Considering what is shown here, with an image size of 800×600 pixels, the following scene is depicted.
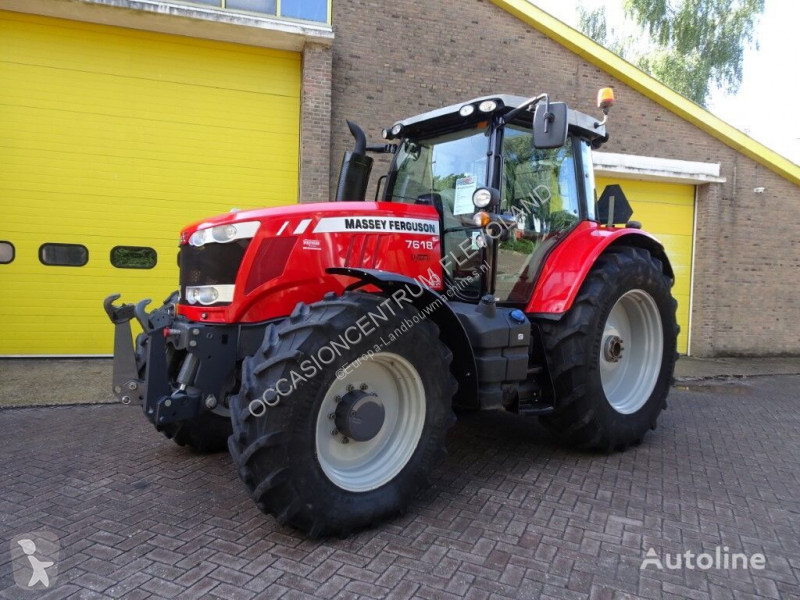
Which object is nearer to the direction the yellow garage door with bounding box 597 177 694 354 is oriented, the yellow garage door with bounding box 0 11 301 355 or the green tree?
the yellow garage door

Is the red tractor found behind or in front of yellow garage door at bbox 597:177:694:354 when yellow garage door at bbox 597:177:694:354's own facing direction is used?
in front

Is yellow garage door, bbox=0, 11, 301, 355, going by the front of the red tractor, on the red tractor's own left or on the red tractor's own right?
on the red tractor's own right

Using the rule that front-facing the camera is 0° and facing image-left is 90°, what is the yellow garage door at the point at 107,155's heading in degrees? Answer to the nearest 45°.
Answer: approximately 0°

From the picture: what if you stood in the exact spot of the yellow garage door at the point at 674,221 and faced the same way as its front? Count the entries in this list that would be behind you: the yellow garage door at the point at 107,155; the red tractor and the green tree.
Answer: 1

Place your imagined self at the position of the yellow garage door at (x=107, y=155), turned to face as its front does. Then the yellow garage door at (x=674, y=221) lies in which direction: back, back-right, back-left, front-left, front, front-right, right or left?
left

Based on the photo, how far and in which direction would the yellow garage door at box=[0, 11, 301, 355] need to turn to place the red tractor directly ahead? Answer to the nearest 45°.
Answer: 0° — it already faces it

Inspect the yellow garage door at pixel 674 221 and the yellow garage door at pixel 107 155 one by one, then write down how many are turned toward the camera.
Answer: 2

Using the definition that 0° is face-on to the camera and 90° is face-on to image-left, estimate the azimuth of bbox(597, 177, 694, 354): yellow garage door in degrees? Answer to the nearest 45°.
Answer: approximately 0°

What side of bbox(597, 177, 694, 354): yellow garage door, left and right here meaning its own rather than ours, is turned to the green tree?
back
